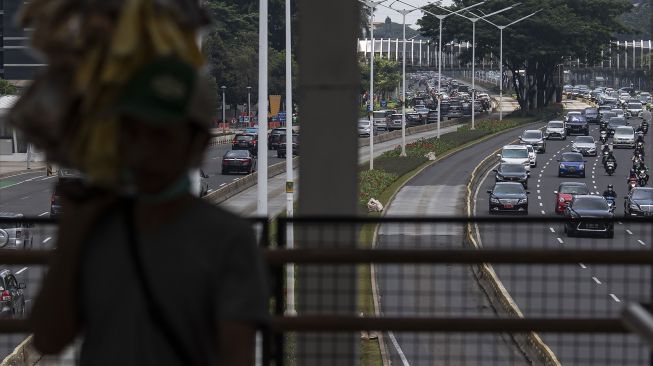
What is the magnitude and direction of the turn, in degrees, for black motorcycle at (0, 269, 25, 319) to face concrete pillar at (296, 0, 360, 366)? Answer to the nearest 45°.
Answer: approximately 135° to its right

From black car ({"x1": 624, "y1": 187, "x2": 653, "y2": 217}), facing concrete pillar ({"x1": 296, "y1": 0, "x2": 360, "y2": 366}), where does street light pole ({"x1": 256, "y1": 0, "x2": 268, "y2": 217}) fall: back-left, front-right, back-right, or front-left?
front-right

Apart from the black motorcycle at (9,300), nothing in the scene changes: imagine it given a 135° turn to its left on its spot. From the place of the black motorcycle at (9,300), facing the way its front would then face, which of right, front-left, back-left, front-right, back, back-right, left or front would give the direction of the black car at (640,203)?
back-right

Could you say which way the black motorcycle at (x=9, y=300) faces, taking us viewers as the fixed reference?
facing away from the viewer and to the right of the viewer

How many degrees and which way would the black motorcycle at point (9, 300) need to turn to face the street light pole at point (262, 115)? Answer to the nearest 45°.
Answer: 0° — it already faces it
